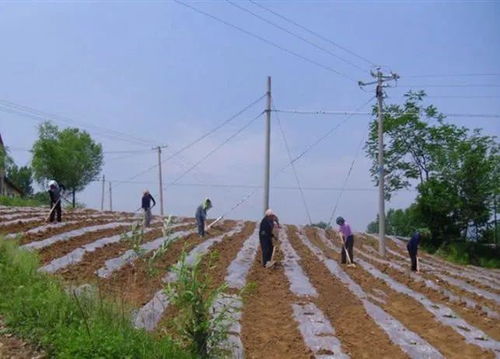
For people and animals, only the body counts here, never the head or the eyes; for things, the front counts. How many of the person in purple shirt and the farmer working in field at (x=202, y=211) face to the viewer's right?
1

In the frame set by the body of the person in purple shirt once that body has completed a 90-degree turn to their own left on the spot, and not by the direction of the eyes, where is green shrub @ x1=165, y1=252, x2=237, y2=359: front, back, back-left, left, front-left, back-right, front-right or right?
front

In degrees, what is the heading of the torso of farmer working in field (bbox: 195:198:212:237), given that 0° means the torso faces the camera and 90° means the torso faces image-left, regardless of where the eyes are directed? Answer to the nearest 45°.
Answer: approximately 270°

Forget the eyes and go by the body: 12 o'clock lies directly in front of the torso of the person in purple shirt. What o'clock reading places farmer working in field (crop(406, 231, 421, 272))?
The farmer working in field is roughly at 6 o'clock from the person in purple shirt.

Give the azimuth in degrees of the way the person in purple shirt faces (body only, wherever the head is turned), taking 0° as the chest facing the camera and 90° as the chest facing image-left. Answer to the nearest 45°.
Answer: approximately 90°

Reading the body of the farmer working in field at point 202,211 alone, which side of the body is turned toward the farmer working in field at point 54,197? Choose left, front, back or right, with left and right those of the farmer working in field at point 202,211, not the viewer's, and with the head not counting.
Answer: back

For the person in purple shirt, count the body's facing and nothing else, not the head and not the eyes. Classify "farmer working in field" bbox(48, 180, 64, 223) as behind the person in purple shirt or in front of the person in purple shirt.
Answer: in front
